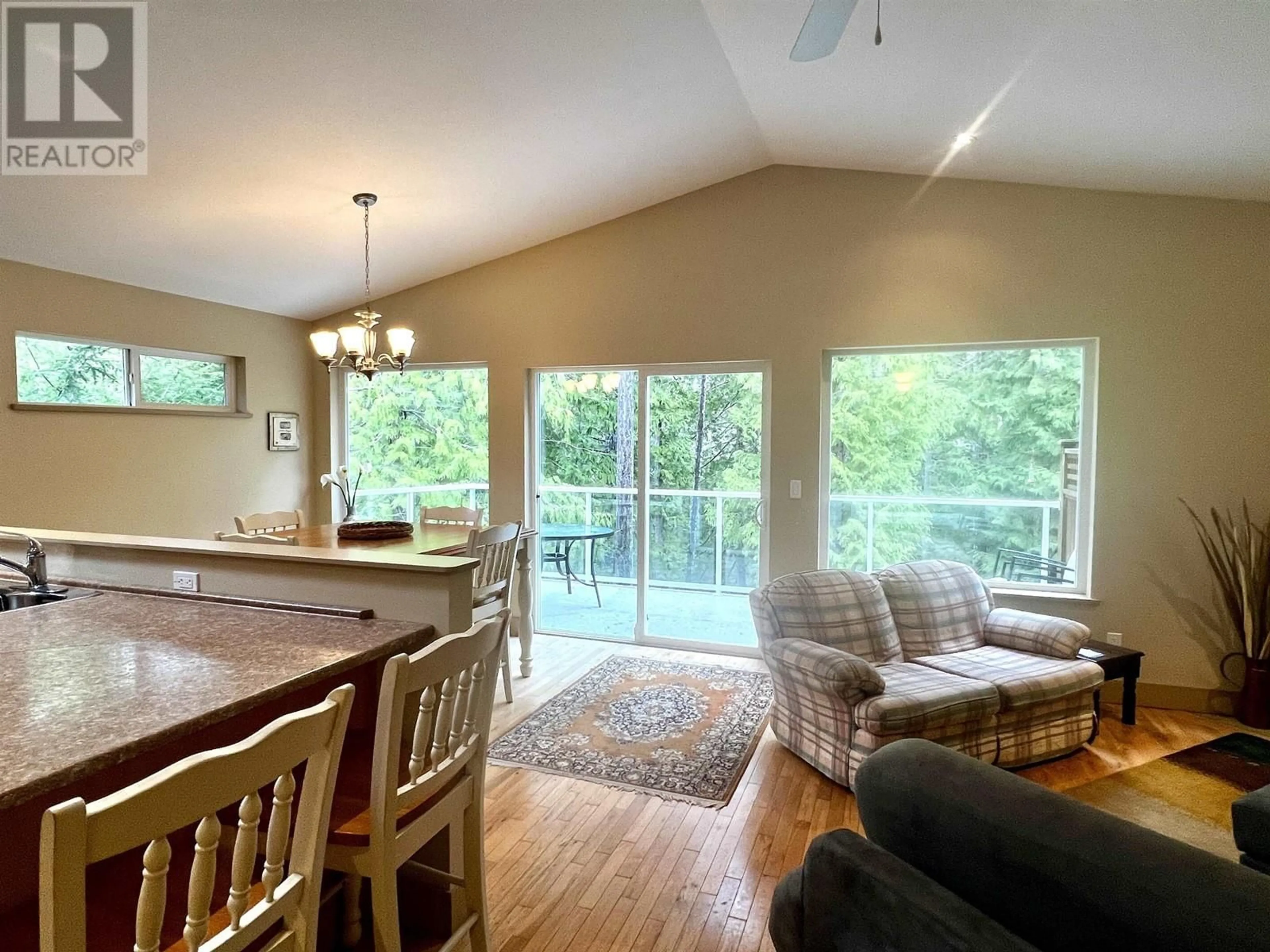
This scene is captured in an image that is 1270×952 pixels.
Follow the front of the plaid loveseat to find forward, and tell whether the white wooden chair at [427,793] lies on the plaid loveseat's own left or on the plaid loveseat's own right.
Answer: on the plaid loveseat's own right

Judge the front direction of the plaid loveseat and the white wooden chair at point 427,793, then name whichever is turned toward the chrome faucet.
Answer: the white wooden chair

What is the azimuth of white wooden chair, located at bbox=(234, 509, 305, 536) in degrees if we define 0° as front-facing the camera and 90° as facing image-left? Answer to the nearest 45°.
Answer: approximately 315°

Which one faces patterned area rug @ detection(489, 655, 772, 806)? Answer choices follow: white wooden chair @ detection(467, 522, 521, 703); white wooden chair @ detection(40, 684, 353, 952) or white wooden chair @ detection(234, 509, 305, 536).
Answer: white wooden chair @ detection(234, 509, 305, 536)

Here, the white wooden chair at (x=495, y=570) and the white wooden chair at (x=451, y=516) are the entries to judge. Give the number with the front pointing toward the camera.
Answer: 1

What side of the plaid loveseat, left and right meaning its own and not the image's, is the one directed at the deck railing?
back

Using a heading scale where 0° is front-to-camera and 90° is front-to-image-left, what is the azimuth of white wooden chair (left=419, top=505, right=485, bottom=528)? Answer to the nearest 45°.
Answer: approximately 0°

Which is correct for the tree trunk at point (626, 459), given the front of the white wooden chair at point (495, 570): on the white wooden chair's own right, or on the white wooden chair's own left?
on the white wooden chair's own right

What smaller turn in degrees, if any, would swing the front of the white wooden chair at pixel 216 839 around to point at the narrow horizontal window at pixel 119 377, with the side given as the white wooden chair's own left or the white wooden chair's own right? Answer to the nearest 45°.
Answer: approximately 45° to the white wooden chair's own right

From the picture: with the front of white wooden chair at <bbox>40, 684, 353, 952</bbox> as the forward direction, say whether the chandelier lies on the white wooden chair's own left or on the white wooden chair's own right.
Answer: on the white wooden chair's own right

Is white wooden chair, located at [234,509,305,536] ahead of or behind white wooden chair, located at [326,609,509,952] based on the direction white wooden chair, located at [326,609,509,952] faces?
ahead

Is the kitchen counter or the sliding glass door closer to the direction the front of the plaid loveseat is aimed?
the kitchen counter

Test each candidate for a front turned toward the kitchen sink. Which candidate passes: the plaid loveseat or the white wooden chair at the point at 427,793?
the white wooden chair

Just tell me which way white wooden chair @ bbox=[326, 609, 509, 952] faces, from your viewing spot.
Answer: facing away from the viewer and to the left of the viewer
